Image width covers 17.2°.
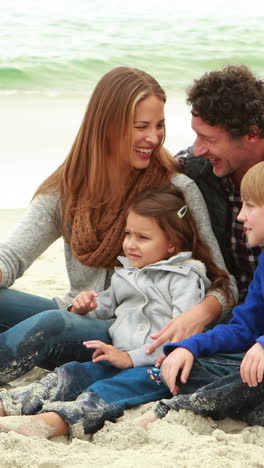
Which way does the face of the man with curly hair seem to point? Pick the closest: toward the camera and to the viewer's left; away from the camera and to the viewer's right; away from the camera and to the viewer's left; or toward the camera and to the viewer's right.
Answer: toward the camera and to the viewer's left

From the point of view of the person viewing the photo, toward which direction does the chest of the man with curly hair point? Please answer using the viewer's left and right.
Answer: facing the viewer and to the left of the viewer

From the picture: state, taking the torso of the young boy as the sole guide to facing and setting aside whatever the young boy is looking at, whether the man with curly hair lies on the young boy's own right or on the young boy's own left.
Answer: on the young boy's own right

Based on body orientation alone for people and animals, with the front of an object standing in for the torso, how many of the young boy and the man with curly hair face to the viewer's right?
0

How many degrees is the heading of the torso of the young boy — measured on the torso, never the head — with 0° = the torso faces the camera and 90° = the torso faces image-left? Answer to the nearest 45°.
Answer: approximately 45°

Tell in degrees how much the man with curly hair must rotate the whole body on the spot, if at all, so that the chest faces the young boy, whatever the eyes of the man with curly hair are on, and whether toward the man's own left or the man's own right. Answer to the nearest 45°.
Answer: approximately 45° to the man's own left

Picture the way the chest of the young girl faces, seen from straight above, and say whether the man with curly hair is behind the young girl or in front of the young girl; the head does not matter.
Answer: behind

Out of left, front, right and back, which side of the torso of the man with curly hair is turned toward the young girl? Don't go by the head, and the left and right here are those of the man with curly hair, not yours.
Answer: front
